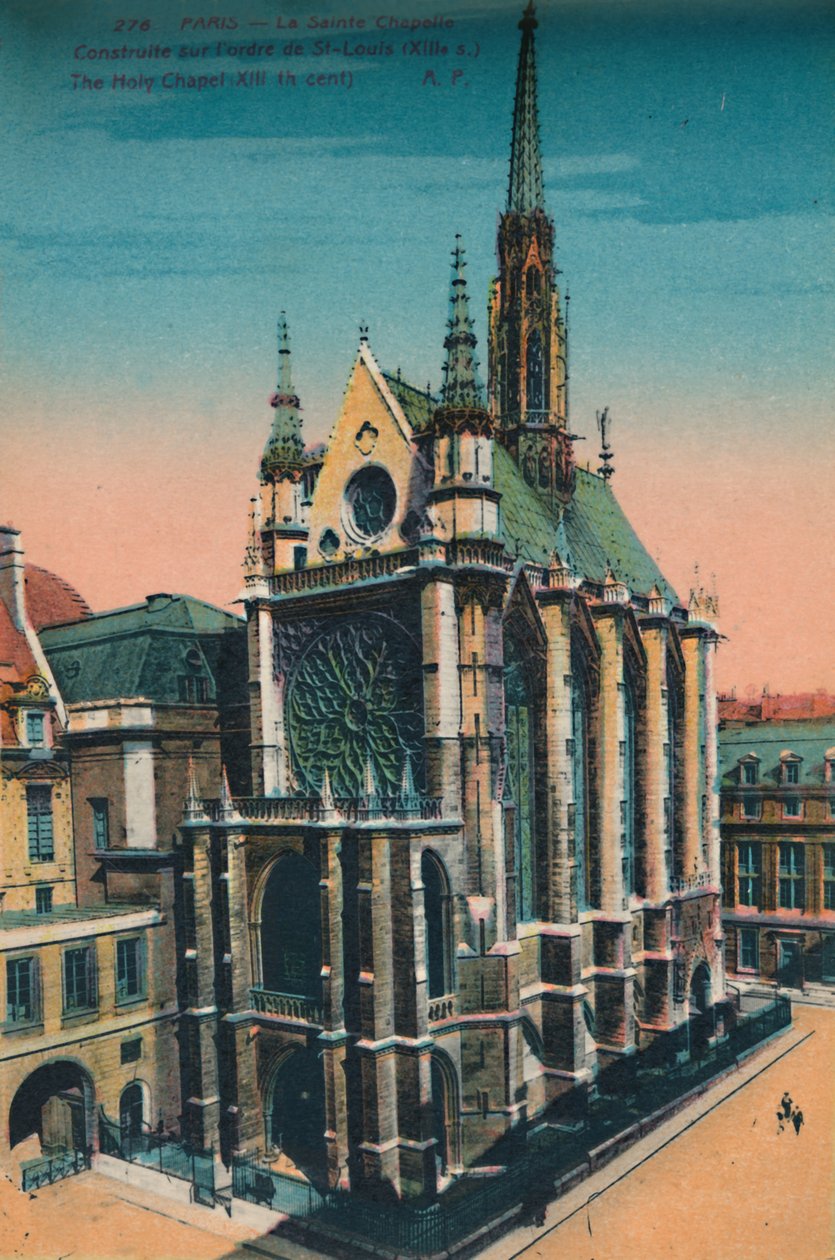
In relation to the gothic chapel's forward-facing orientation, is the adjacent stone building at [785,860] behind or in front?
behind

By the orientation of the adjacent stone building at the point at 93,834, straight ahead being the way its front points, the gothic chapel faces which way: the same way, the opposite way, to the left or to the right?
to the right

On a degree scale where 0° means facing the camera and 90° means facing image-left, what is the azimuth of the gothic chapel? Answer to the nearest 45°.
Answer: approximately 45°
